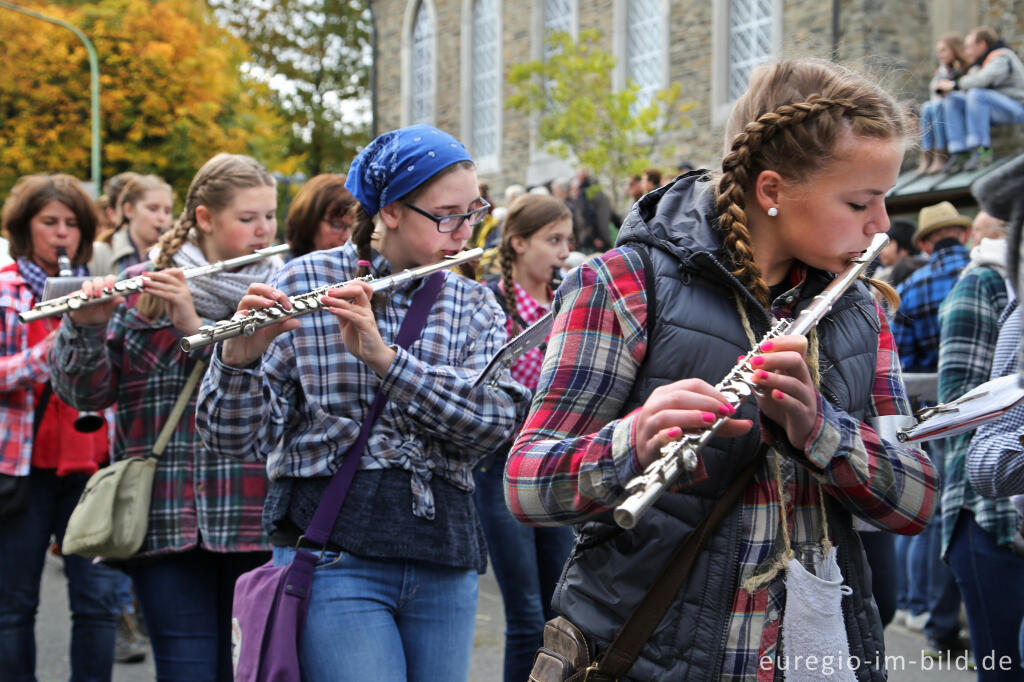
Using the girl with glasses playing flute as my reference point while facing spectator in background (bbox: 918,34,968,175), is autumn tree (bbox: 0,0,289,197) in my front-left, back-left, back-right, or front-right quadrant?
front-left

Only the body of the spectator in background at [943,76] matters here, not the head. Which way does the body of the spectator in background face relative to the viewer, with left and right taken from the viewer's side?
facing the viewer and to the left of the viewer

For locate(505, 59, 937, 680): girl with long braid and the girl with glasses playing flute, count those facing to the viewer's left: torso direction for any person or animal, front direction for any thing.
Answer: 0

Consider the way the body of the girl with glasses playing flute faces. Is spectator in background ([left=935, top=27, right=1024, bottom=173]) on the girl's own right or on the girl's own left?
on the girl's own left

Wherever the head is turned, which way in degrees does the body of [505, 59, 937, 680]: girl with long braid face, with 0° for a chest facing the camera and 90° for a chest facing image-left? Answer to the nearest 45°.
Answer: approximately 315°

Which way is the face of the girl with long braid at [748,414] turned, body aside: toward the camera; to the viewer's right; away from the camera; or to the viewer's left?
to the viewer's right

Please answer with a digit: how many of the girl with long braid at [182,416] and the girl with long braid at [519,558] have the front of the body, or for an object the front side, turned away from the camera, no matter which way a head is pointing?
0

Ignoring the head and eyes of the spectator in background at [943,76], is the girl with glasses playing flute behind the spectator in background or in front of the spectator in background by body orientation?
in front

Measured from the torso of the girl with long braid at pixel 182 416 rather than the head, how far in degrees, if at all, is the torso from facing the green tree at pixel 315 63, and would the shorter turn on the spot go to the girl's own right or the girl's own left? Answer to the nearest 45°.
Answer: approximately 135° to the girl's own left

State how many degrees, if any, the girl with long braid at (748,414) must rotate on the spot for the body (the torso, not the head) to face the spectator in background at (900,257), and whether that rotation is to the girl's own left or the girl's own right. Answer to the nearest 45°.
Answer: approximately 135° to the girl's own left
